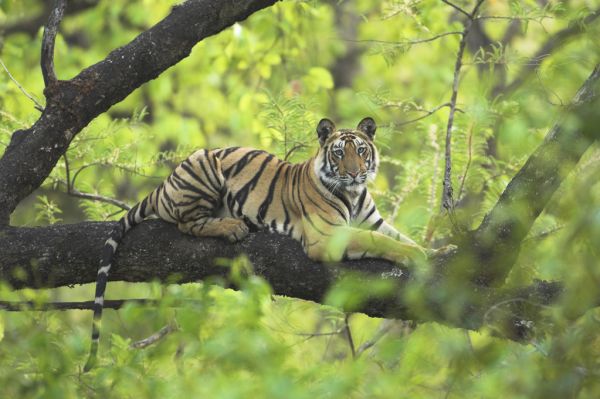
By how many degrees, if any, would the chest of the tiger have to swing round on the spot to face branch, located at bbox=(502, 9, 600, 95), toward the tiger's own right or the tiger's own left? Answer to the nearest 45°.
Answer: approximately 45° to the tiger's own left

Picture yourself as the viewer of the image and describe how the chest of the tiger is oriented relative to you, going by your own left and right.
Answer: facing to the right of the viewer
